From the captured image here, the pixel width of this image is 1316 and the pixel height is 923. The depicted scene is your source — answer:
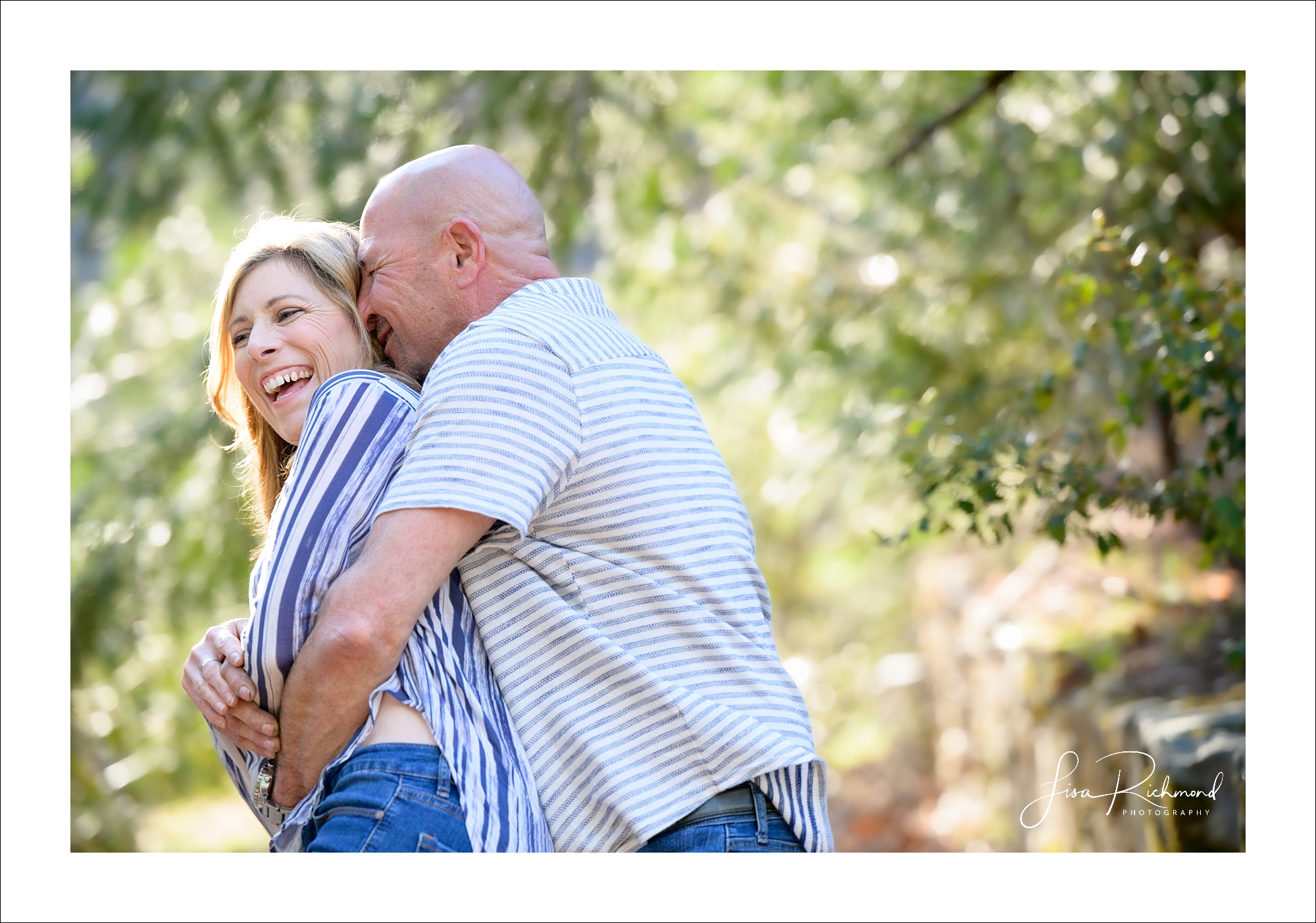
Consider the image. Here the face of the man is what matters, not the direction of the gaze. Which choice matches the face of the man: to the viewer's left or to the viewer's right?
to the viewer's left

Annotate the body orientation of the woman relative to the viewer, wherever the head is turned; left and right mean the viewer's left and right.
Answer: facing to the left of the viewer

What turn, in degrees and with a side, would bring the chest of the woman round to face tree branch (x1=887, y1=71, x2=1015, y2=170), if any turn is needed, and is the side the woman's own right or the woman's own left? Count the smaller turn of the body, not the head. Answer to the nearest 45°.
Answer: approximately 135° to the woman's own right
